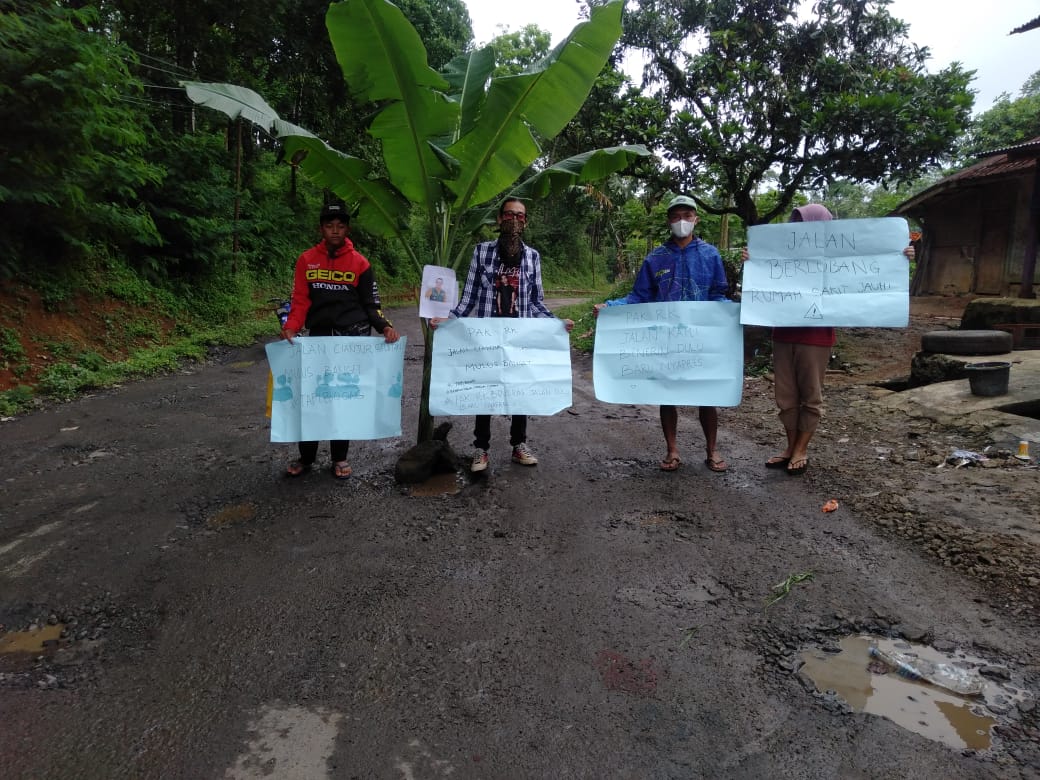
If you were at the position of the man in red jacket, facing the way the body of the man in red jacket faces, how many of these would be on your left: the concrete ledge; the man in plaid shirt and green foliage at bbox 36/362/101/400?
2

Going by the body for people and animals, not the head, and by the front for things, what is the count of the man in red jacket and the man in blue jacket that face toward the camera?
2

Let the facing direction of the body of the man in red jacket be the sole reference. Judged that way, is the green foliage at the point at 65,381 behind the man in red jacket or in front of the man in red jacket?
behind

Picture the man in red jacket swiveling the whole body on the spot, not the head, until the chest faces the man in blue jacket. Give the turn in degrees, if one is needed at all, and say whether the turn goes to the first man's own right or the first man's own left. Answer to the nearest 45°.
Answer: approximately 90° to the first man's own left

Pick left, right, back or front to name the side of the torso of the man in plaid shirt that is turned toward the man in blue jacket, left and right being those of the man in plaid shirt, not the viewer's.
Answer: left

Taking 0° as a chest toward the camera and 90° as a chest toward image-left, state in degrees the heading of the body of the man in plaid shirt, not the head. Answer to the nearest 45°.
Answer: approximately 0°

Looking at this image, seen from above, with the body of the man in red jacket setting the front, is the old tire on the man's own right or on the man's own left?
on the man's own left

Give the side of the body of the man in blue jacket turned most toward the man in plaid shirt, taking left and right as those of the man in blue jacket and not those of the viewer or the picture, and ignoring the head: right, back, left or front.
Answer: right

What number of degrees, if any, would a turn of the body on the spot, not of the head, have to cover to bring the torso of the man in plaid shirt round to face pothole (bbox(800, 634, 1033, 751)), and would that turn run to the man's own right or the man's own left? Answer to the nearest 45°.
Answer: approximately 45° to the man's own left

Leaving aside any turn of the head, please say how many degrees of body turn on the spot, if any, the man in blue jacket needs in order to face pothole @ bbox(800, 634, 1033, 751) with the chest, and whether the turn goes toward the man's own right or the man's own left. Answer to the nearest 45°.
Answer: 0° — they already face it
